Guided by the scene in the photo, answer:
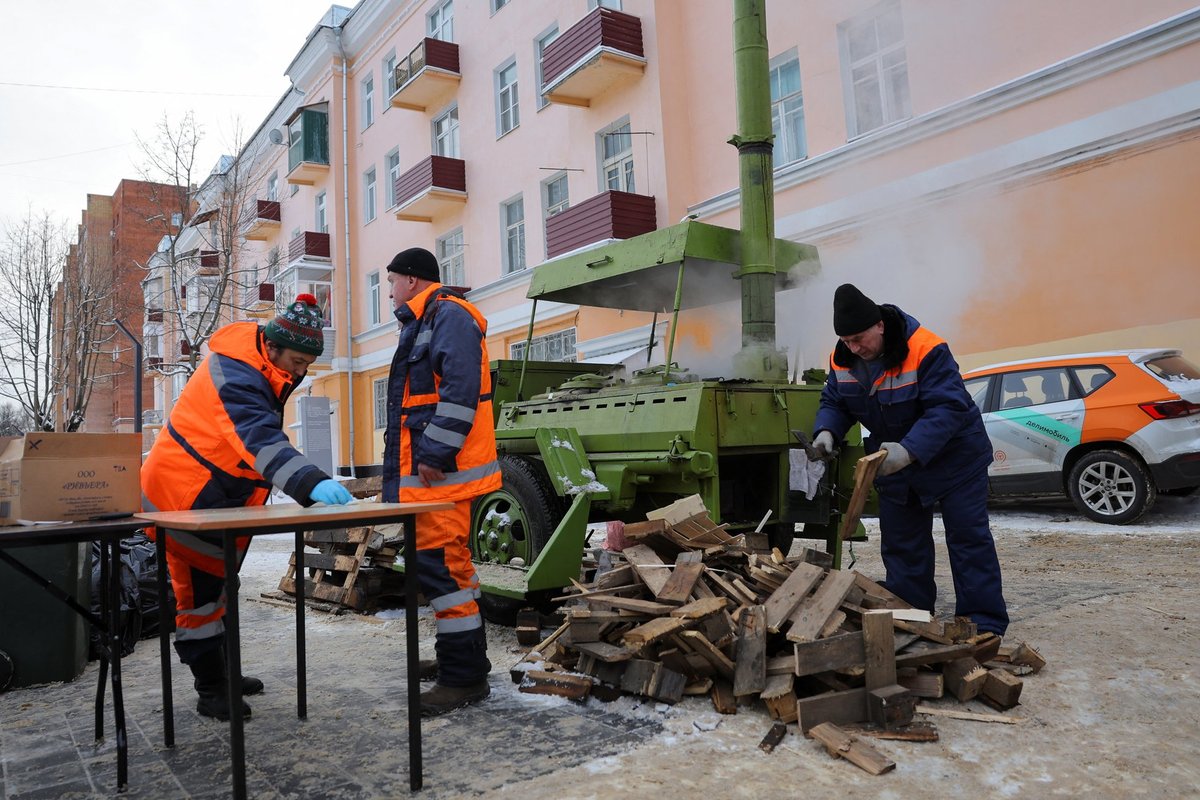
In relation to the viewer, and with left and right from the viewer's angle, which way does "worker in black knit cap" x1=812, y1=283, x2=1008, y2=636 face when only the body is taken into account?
facing the viewer and to the left of the viewer

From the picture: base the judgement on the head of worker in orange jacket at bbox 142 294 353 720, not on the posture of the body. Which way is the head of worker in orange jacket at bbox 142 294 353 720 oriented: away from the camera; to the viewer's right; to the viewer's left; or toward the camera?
to the viewer's right

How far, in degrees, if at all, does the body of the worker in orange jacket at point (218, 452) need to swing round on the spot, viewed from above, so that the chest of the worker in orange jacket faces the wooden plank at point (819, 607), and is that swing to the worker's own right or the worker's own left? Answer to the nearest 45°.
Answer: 0° — they already face it

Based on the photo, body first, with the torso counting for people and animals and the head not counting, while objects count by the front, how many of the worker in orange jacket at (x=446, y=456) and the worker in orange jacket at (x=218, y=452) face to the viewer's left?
1

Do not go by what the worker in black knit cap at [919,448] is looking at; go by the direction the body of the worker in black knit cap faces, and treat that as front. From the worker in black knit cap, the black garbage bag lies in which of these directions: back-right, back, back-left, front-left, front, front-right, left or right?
front-right

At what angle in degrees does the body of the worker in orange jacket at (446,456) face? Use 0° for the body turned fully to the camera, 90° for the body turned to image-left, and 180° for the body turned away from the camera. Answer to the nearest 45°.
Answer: approximately 90°

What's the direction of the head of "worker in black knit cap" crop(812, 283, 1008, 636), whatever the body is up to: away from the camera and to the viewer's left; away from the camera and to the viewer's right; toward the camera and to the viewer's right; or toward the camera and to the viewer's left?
toward the camera and to the viewer's left

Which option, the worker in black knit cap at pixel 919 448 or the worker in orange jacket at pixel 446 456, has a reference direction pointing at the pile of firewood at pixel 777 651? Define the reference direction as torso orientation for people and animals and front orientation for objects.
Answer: the worker in black knit cap

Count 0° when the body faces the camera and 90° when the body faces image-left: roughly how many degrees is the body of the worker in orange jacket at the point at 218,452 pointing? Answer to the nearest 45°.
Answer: approximately 270°

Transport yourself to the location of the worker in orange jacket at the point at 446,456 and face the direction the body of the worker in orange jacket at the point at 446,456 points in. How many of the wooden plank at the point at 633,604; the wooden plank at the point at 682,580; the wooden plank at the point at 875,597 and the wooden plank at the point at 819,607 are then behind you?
4

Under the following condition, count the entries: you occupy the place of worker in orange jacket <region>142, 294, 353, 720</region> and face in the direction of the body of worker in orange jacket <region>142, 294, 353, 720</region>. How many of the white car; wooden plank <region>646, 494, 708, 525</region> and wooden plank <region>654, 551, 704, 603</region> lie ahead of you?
3

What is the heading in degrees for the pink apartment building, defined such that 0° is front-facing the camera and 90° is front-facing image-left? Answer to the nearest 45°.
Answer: approximately 45°
